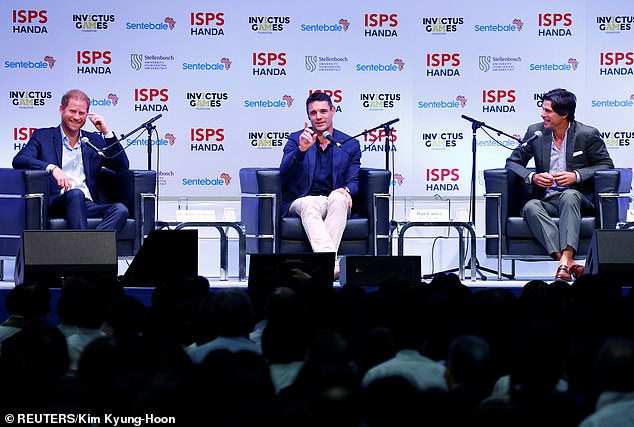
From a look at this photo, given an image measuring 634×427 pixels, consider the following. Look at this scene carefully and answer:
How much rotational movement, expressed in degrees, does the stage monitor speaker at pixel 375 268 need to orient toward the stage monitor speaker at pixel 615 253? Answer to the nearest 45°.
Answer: approximately 90° to its right

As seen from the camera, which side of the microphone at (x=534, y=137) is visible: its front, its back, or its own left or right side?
right

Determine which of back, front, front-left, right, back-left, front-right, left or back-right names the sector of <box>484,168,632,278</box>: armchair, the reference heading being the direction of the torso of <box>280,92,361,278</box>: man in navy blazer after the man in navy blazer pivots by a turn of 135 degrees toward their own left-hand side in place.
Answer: front-right

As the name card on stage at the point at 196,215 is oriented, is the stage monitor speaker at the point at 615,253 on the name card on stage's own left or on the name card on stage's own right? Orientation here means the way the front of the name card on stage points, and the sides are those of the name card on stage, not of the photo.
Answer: on the name card on stage's own left

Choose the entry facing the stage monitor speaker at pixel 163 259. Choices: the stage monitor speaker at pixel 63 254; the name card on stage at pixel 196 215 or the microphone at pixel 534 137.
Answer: the name card on stage

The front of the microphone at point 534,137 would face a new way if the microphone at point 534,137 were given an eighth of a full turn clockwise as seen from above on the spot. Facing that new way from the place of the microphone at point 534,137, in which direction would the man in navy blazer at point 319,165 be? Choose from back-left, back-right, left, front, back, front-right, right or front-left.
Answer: back-right

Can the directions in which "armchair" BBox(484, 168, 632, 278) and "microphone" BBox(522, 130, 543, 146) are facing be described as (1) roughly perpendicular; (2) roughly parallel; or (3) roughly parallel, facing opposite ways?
roughly perpendicular

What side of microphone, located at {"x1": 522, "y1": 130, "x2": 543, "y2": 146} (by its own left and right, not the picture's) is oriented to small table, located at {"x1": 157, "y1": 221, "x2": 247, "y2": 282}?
back

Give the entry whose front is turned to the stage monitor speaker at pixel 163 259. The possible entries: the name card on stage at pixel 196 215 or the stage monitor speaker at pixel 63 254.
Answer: the name card on stage

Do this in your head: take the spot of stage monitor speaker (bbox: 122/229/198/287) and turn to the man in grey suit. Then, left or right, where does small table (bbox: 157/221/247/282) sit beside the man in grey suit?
left

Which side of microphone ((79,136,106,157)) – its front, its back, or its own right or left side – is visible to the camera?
left

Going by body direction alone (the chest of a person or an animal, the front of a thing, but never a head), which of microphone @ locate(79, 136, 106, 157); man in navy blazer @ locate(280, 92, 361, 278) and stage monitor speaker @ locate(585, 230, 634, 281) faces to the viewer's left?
the microphone
